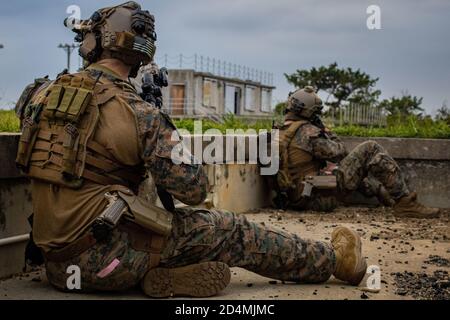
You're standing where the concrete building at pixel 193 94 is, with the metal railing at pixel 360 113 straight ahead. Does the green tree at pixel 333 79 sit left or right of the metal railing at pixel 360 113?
left

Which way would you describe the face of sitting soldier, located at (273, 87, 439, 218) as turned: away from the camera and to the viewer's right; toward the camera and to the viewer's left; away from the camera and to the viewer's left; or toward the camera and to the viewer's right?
away from the camera and to the viewer's right

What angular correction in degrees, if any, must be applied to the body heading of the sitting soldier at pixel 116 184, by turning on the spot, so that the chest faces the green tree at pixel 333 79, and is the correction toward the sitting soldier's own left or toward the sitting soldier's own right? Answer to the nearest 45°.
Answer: approximately 45° to the sitting soldier's own left

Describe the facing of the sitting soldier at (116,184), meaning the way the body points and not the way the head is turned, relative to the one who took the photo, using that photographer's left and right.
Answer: facing away from the viewer and to the right of the viewer

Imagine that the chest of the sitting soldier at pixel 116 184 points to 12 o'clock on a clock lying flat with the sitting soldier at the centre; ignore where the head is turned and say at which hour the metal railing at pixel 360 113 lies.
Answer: The metal railing is roughly at 11 o'clock from the sitting soldier.

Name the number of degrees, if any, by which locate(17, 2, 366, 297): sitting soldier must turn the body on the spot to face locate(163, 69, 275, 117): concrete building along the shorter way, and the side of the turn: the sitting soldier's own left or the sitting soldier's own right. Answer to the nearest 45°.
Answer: approximately 45° to the sitting soldier's own left
